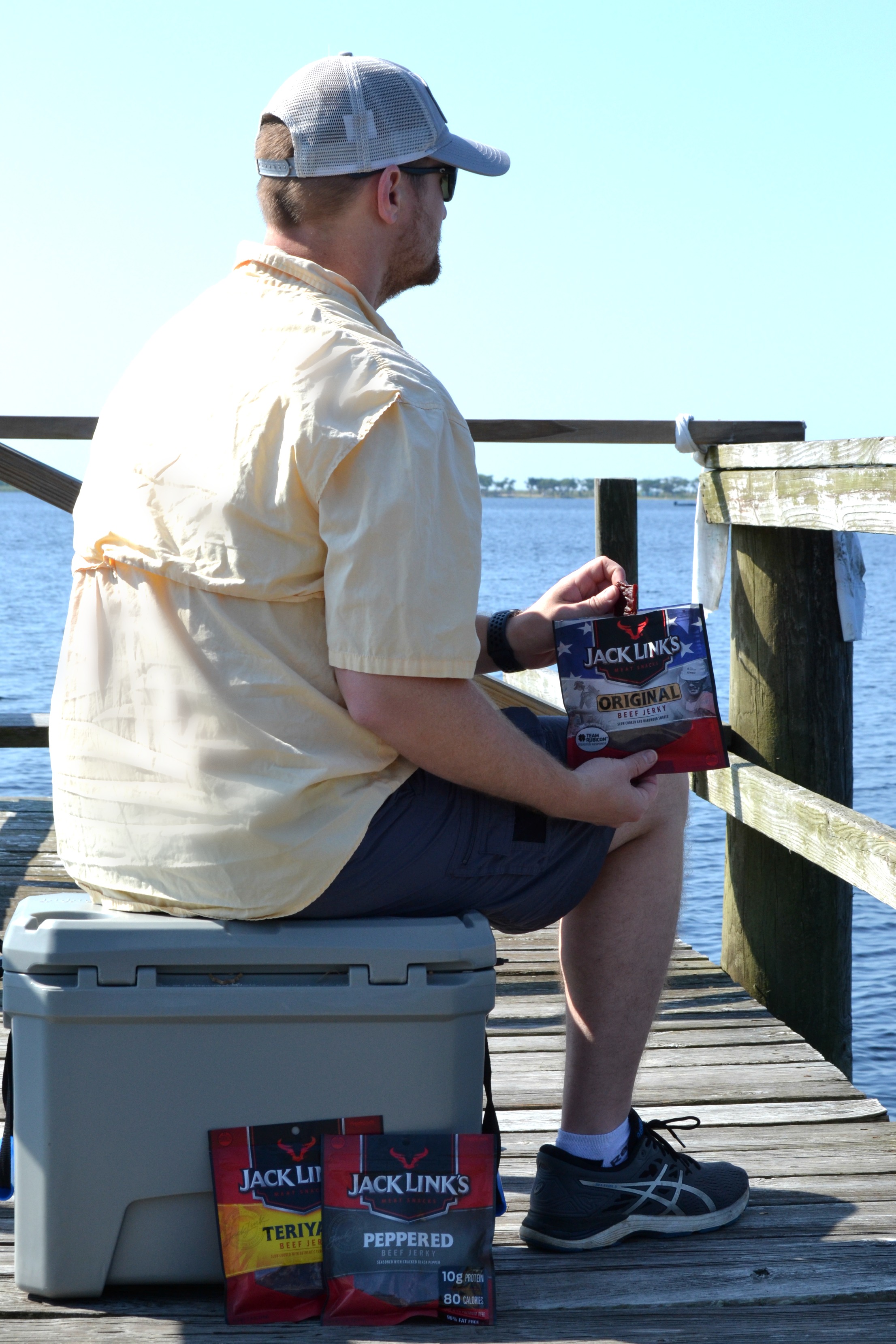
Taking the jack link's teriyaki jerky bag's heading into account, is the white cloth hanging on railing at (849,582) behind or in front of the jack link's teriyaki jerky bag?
behind

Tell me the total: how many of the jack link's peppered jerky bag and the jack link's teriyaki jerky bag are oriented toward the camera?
2

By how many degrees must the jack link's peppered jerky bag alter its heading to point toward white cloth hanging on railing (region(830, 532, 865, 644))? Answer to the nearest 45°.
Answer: approximately 135° to its left

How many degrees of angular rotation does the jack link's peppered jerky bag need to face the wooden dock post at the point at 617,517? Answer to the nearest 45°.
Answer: approximately 180°

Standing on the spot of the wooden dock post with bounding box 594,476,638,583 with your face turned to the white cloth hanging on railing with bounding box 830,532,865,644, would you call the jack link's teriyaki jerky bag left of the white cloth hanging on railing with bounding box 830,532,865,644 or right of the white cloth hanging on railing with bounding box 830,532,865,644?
right

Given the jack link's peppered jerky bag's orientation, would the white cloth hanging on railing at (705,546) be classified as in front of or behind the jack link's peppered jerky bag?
behind

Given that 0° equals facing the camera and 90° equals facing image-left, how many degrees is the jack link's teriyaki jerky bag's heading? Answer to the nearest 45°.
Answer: approximately 0°
